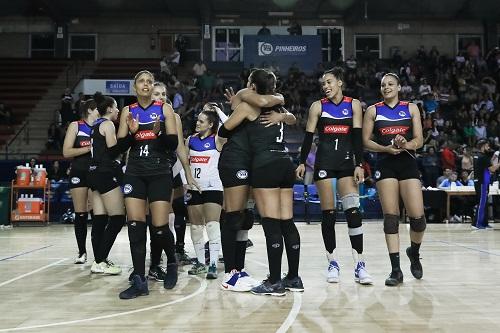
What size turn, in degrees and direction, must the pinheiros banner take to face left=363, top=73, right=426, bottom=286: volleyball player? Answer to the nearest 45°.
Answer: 0° — it already faces them

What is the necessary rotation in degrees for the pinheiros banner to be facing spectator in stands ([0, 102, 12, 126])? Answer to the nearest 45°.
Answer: approximately 90° to its right

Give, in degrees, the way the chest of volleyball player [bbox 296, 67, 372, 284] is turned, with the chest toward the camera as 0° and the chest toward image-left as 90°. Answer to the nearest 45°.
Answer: approximately 0°

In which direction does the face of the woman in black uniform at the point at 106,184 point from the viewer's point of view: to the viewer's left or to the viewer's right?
to the viewer's right

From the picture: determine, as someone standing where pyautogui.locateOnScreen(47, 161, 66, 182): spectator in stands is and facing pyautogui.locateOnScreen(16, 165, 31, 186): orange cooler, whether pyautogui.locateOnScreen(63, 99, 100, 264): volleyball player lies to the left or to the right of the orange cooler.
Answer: left

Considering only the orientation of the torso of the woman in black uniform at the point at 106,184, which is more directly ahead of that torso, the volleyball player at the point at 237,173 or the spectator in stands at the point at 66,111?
the volleyball player

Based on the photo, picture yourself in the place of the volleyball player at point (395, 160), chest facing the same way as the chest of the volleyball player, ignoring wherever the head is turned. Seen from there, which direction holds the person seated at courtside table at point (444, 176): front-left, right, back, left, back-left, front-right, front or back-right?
back

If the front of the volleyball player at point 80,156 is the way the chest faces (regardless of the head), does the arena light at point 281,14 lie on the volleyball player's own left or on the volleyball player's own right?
on the volleyball player's own left

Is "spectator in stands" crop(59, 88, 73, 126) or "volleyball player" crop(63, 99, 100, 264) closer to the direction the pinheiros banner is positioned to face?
the volleyball player

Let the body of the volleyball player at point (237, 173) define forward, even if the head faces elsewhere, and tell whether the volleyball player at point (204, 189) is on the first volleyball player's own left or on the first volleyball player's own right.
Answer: on the first volleyball player's own left
